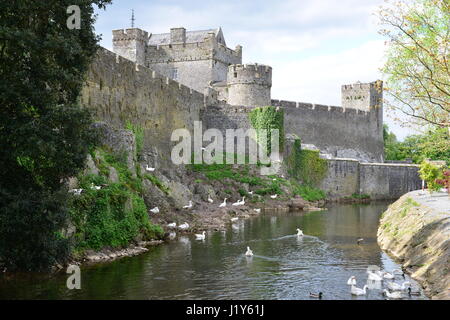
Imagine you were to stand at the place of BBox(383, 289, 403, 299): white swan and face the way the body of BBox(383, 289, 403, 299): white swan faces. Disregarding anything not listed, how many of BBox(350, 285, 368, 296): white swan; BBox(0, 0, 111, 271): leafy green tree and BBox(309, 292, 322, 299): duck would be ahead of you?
3

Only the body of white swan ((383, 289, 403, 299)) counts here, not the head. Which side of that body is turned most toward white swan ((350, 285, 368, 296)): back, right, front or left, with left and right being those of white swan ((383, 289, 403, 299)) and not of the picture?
front

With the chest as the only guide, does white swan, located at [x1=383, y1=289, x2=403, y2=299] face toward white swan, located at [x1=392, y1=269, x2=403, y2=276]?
no

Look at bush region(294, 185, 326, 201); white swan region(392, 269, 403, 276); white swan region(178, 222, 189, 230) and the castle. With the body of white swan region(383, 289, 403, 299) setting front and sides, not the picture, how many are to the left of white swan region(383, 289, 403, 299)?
0

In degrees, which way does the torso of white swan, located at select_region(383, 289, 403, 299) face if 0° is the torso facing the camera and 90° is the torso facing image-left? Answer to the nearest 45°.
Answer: approximately 90°

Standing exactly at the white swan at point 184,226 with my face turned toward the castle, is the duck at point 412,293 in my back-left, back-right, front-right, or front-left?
back-right

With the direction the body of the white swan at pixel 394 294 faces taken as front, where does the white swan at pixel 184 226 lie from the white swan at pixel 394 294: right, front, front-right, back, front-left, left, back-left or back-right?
front-right

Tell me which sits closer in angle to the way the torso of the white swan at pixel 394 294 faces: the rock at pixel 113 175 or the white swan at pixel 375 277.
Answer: the rock

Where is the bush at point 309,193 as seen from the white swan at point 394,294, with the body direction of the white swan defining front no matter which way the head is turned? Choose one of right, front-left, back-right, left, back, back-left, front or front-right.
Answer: right

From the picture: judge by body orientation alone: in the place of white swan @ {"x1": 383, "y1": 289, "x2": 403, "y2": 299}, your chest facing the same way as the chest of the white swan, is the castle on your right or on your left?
on your right

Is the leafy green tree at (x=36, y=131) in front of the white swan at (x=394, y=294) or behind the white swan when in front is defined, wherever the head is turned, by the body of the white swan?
in front
